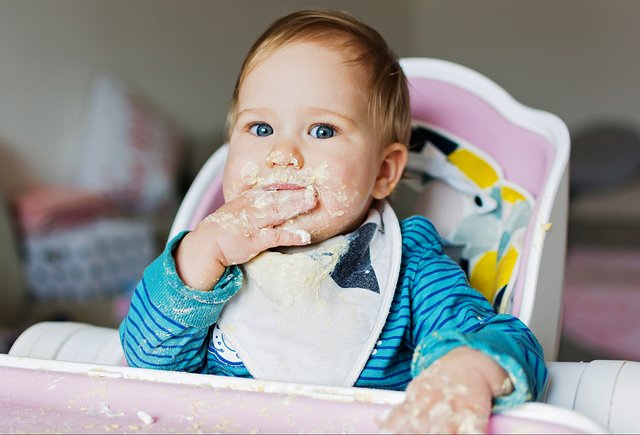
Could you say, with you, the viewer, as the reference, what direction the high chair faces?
facing the viewer and to the left of the viewer

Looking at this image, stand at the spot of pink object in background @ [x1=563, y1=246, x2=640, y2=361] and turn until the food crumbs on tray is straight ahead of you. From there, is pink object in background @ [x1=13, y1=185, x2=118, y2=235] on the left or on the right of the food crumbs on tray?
right

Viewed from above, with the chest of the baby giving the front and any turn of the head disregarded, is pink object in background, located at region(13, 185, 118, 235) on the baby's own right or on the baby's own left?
on the baby's own right

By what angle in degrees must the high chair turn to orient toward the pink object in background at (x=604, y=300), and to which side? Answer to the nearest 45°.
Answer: approximately 180°

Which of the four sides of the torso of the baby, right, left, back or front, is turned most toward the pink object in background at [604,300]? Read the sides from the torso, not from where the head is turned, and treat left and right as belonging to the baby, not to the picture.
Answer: back

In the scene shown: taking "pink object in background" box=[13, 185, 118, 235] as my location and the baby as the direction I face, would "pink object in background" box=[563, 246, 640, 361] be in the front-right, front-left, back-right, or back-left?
front-left

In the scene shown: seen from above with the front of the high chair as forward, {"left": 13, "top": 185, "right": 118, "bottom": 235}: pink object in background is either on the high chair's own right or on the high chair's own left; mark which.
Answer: on the high chair's own right
